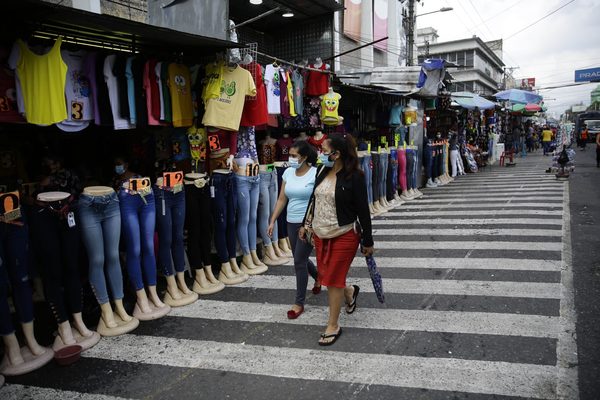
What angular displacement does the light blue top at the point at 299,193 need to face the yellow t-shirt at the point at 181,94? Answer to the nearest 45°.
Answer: approximately 90° to its right

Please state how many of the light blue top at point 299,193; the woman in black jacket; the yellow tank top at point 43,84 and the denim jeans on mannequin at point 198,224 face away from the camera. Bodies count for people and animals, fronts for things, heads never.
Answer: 0

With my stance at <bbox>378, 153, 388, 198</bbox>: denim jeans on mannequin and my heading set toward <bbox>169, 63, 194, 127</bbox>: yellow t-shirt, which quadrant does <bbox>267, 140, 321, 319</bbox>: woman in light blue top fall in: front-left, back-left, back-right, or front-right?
front-left

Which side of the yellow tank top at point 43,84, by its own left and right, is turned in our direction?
front

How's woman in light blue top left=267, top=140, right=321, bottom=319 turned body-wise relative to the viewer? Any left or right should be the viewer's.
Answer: facing the viewer and to the left of the viewer

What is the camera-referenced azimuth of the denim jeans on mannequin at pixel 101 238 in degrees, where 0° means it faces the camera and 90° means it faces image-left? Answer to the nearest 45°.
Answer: approximately 315°

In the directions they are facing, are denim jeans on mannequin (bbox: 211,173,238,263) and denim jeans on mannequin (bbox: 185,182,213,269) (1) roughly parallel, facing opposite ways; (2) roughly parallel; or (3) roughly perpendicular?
roughly parallel

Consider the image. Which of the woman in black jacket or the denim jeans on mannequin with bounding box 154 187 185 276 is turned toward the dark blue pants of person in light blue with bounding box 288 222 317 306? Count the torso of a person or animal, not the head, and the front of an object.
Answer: the denim jeans on mannequin with bounding box 154 187 185 276

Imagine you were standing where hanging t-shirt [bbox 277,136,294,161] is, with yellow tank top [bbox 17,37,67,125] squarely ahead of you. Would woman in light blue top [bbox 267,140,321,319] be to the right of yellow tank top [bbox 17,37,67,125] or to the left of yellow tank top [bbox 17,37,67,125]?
left

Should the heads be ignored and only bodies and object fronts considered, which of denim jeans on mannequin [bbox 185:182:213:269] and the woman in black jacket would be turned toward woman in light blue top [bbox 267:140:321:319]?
the denim jeans on mannequin

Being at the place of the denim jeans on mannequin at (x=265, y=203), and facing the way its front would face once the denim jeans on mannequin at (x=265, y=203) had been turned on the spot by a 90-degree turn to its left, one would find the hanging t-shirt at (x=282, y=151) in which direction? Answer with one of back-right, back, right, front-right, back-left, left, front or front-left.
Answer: front-left

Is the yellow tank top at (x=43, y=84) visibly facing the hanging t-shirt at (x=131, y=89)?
no

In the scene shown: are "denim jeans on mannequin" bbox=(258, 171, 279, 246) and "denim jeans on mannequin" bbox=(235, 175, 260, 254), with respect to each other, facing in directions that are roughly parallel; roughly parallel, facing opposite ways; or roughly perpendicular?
roughly parallel

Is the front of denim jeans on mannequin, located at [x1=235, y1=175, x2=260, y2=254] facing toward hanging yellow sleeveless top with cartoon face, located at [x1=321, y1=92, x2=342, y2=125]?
no

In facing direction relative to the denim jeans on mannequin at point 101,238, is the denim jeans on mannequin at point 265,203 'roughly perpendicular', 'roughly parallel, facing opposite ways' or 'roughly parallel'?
roughly parallel

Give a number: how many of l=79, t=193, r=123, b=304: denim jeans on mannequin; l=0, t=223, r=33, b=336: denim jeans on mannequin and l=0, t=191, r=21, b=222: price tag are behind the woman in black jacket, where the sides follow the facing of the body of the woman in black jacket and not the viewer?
0

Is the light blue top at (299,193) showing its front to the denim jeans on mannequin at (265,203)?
no

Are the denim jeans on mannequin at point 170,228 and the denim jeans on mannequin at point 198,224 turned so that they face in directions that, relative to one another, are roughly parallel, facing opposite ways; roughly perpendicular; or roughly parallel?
roughly parallel

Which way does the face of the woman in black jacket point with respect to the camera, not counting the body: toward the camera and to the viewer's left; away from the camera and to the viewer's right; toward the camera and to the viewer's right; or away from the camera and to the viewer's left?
toward the camera and to the viewer's left
